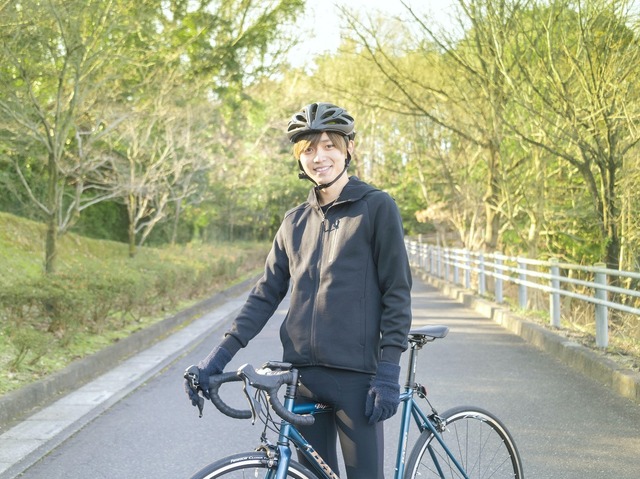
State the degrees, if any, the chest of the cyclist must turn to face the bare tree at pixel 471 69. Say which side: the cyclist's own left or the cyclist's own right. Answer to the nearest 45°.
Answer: approximately 135° to the cyclist's own right

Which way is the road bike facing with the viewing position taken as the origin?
facing the viewer and to the left of the viewer
